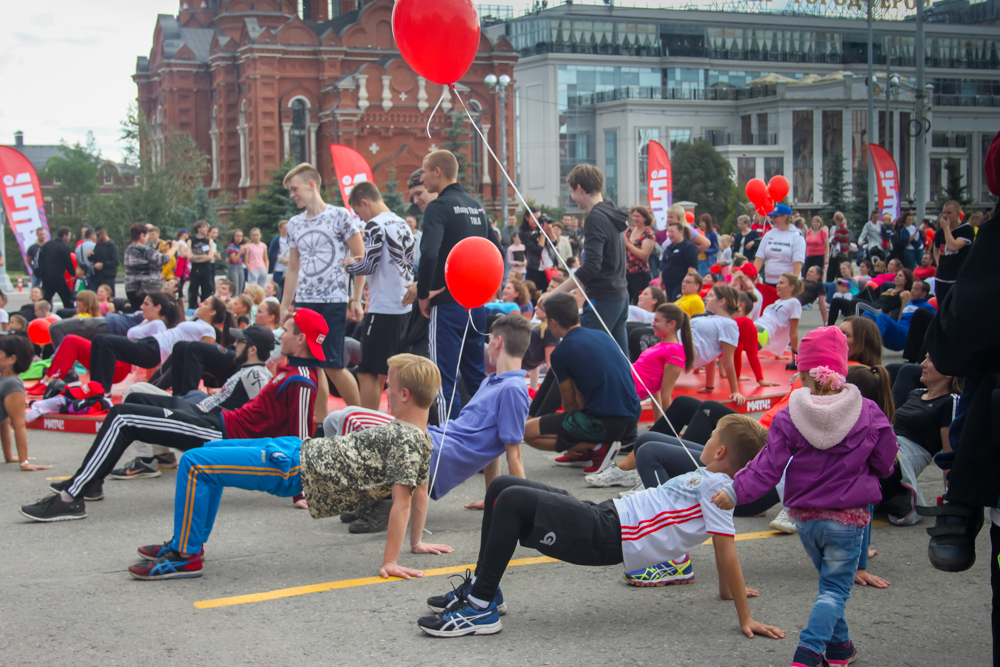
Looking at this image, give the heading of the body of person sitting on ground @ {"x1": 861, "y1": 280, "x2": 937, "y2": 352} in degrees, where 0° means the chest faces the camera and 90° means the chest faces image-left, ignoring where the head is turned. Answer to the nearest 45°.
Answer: approximately 90°

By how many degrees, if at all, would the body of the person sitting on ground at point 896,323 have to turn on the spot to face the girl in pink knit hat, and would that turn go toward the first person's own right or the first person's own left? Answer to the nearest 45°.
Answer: approximately 90° to the first person's own left

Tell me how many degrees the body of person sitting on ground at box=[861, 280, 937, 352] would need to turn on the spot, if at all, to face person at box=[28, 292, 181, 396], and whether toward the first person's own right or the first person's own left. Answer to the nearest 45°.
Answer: approximately 45° to the first person's own left
